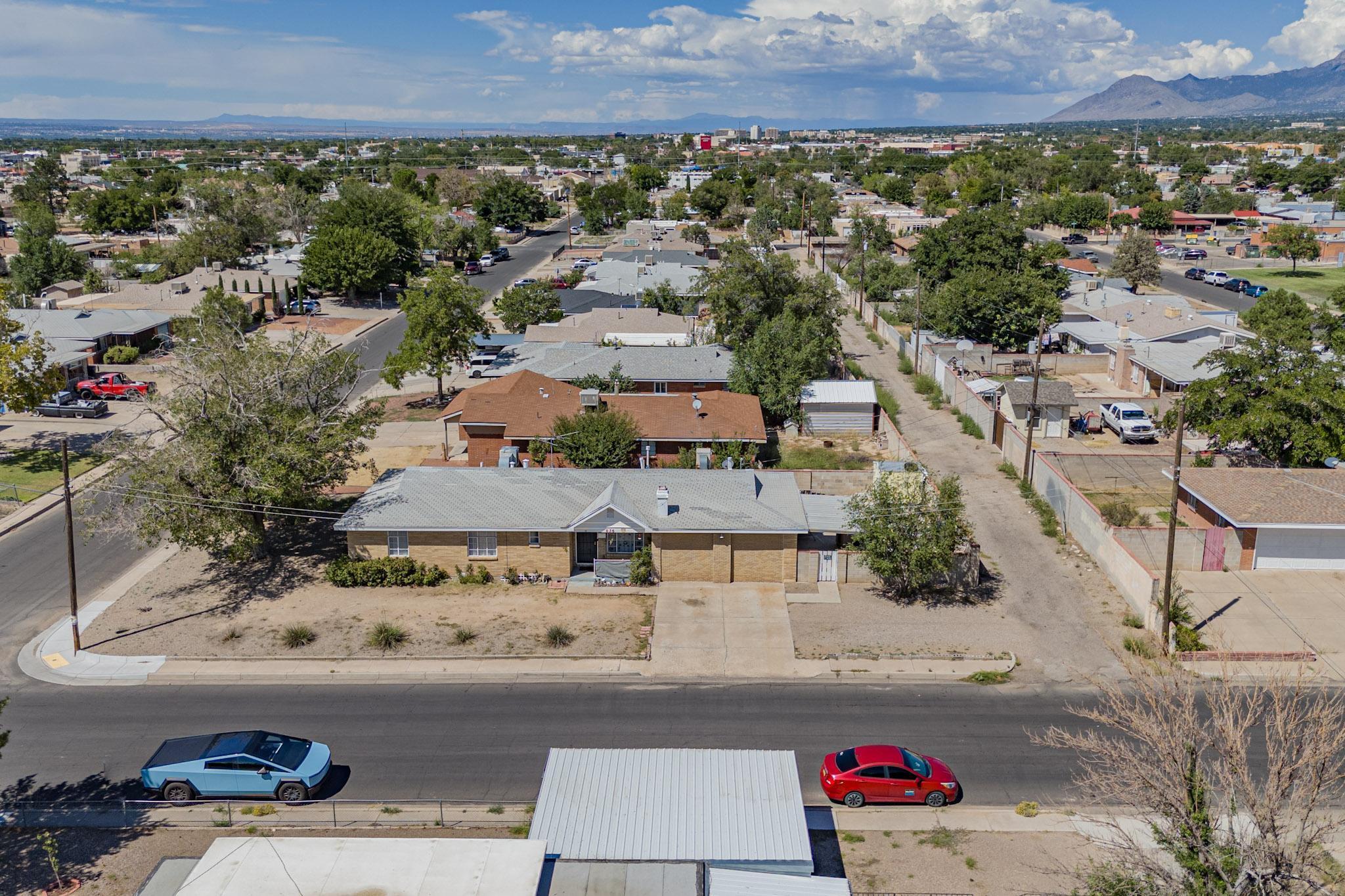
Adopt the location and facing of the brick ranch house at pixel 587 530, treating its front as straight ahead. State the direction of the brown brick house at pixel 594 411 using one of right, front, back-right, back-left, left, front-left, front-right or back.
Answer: back

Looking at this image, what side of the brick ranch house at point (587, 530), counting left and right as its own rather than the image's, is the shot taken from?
front

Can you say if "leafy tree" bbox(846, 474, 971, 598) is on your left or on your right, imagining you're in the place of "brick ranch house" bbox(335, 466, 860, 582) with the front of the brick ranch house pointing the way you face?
on your left

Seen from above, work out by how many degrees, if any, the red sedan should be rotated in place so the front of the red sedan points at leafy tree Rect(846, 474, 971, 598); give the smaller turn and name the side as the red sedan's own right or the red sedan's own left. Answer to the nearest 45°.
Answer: approximately 90° to the red sedan's own left

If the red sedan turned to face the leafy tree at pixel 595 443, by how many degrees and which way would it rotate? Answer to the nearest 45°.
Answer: approximately 135° to its left

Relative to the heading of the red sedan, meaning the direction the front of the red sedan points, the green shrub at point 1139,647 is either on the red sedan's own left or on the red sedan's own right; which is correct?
on the red sedan's own left

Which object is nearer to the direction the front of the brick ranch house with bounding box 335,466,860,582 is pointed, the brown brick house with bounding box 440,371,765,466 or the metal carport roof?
the metal carport roof

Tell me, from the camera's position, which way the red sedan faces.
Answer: facing to the right of the viewer

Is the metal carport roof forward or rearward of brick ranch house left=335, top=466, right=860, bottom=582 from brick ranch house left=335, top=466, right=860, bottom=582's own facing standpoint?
forward

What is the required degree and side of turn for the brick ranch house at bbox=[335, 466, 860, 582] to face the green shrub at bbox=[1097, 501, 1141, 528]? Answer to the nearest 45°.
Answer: approximately 90° to its left

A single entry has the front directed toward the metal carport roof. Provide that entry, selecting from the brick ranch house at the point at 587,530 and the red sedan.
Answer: the brick ranch house

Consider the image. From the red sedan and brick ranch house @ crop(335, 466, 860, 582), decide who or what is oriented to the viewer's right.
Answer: the red sedan

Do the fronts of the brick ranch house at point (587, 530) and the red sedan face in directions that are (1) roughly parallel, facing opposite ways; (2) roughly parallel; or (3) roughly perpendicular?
roughly perpendicular

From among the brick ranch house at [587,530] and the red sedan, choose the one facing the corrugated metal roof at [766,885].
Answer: the brick ranch house

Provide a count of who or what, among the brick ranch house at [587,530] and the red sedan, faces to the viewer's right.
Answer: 1
